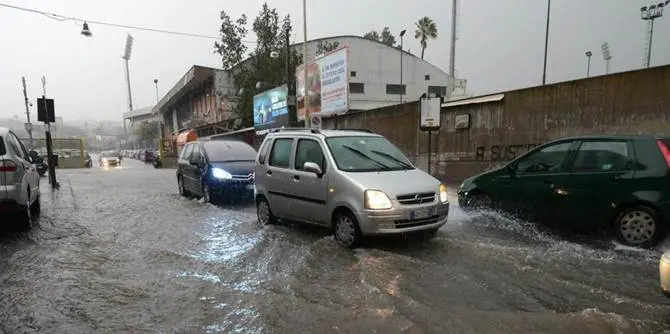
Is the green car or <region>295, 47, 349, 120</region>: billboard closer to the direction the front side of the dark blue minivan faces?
the green car

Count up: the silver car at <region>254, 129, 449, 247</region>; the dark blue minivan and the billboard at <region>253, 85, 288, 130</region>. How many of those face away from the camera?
0

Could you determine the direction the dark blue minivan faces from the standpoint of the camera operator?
facing the viewer and to the right of the viewer

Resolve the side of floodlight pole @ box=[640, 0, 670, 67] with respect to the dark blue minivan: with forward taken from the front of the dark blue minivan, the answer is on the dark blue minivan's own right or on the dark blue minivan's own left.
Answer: on the dark blue minivan's own left

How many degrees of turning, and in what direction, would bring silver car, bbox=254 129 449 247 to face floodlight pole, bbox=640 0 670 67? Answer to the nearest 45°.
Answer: approximately 90° to its left

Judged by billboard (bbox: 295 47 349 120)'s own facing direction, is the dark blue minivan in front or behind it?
in front

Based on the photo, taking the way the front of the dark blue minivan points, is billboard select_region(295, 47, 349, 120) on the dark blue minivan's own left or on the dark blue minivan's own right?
on the dark blue minivan's own left

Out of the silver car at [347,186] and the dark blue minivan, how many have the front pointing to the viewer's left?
0

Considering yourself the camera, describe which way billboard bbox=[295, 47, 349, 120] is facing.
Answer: facing the viewer and to the left of the viewer

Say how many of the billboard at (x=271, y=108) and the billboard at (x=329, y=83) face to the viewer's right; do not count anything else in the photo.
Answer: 0

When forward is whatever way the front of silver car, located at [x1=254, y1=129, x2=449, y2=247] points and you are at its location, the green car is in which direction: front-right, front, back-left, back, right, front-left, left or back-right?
front-left

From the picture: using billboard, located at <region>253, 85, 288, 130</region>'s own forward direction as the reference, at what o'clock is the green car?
The green car is roughly at 10 o'clock from the billboard.

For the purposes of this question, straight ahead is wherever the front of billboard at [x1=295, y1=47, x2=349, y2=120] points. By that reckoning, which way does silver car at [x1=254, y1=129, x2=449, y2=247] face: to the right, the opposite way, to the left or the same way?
to the left

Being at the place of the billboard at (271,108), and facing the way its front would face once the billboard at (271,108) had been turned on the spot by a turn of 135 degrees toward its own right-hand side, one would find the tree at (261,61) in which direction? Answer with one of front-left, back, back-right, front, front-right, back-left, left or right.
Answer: front
